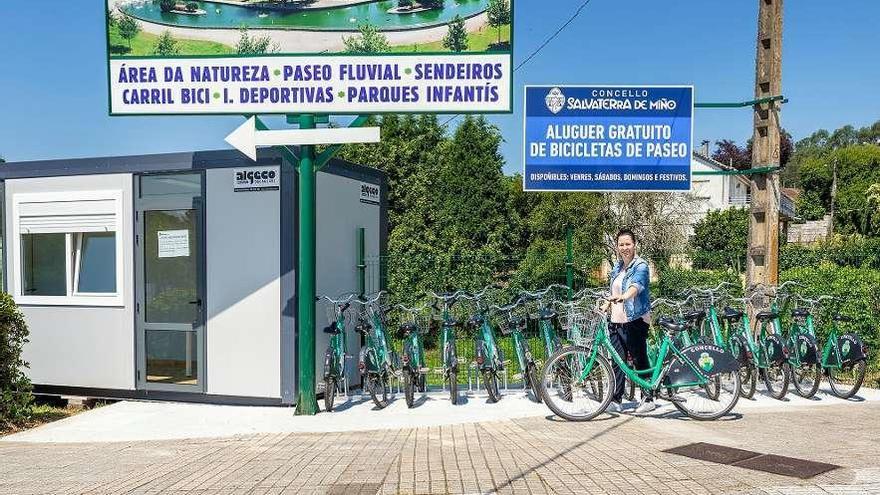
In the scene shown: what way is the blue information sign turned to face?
toward the camera

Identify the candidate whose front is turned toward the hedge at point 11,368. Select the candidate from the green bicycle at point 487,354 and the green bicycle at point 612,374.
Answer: the green bicycle at point 612,374

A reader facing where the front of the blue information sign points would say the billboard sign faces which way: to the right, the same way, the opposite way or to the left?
the same way

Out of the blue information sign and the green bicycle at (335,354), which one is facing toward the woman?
the blue information sign

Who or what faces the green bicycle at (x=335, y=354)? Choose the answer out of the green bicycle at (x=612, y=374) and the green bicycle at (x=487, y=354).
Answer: the green bicycle at (x=612, y=374)

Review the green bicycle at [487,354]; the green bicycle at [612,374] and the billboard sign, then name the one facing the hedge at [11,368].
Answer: the green bicycle at [612,374]

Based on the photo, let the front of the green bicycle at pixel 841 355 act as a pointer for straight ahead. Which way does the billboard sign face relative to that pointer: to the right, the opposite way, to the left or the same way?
the opposite way

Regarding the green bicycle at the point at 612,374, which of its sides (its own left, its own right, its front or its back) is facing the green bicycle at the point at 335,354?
front

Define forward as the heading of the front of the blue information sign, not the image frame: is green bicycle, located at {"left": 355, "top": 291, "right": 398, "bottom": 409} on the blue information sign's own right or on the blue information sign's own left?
on the blue information sign's own right

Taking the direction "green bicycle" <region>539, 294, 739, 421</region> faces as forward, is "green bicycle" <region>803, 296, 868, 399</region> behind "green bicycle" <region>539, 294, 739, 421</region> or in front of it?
behind

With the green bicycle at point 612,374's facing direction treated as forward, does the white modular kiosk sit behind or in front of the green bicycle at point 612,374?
in front

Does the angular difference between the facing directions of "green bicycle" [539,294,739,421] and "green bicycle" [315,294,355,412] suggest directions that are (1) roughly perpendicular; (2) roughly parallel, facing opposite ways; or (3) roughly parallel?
roughly perpendicular

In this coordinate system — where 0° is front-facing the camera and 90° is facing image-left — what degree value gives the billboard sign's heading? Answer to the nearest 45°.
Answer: approximately 0°

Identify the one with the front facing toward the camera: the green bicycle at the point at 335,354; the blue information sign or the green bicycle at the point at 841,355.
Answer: the blue information sign

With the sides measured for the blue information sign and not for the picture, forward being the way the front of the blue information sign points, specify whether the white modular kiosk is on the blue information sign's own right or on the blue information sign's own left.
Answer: on the blue information sign's own right

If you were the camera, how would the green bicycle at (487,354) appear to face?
facing away from the viewer
